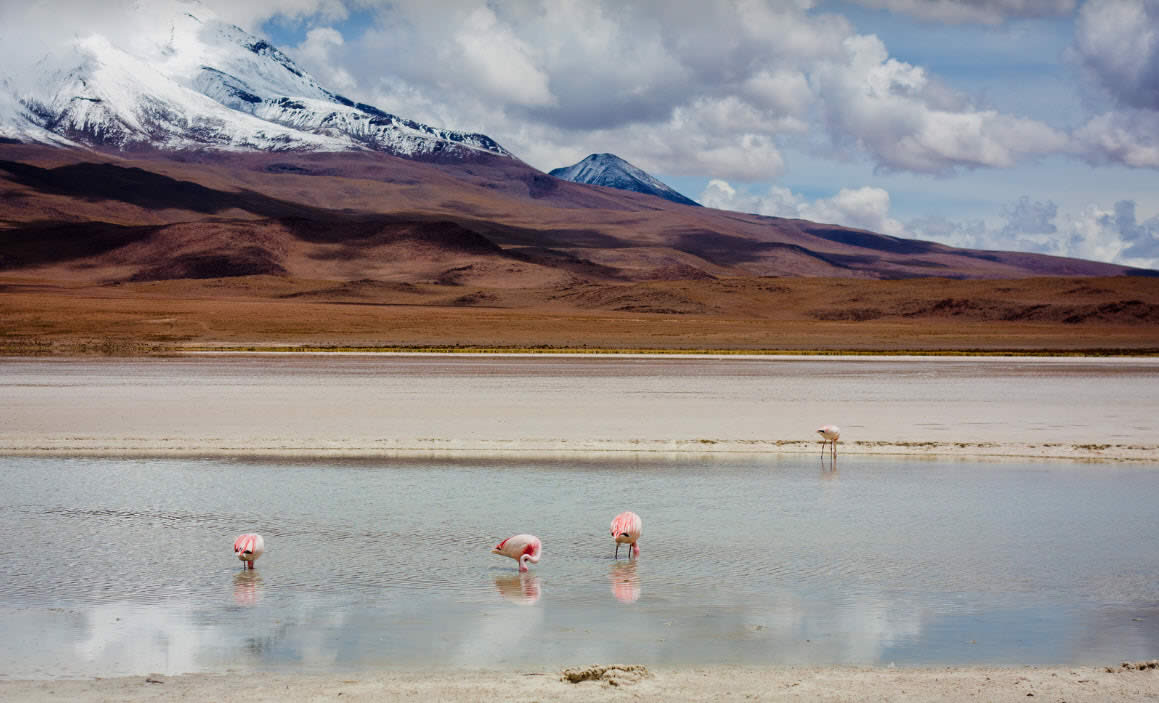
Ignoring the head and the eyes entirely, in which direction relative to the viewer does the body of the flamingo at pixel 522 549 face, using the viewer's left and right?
facing to the right of the viewer

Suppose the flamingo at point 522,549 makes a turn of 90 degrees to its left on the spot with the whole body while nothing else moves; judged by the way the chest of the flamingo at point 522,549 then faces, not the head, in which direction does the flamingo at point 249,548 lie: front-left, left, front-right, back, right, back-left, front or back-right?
left

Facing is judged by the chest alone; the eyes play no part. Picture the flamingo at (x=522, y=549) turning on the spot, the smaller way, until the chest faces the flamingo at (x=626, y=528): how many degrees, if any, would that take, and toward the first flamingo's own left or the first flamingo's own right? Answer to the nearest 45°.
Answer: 0° — it already faces it
